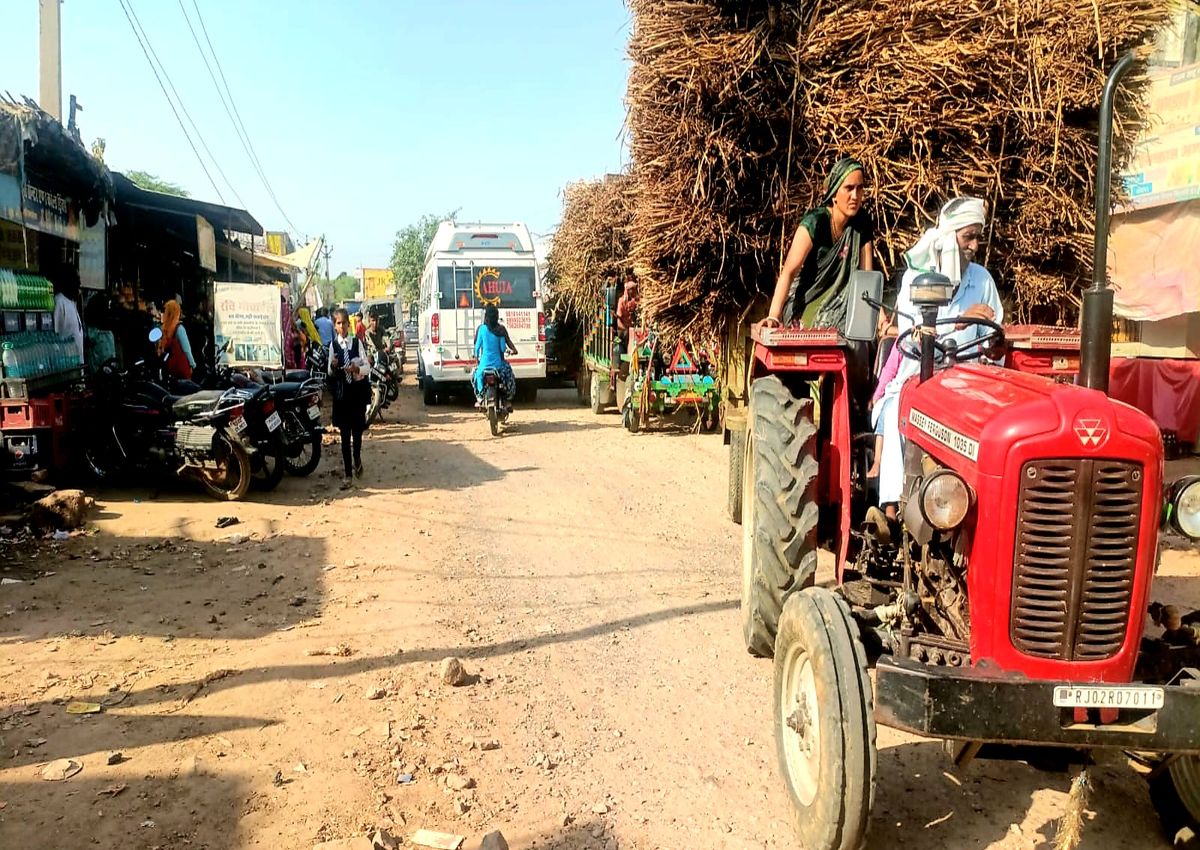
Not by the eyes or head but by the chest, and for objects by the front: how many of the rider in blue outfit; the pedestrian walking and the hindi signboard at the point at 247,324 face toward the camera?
2

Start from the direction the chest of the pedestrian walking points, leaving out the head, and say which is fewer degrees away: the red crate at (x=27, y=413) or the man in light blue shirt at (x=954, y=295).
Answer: the man in light blue shirt

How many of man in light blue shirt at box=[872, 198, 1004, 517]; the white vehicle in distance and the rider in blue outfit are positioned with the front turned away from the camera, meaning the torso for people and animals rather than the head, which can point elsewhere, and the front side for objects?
2

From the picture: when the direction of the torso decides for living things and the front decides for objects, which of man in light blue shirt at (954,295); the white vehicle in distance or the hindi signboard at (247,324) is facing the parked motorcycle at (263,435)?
the hindi signboard

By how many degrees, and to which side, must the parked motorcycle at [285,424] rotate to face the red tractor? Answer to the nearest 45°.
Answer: approximately 135° to its left

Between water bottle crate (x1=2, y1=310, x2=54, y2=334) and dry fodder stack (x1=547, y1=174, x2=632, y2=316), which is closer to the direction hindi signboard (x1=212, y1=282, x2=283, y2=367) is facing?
the water bottle crate

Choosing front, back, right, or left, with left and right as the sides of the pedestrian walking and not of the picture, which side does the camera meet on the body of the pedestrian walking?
front

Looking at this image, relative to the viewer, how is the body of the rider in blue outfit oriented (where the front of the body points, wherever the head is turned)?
away from the camera

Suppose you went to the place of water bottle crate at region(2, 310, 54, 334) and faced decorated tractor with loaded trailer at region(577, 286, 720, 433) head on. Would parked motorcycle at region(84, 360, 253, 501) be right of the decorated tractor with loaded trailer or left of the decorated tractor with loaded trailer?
right

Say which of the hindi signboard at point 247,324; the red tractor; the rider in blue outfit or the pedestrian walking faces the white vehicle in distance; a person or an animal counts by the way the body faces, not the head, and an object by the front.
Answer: the rider in blue outfit

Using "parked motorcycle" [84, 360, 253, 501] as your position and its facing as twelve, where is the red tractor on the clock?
The red tractor is roughly at 7 o'clock from the parked motorcycle.

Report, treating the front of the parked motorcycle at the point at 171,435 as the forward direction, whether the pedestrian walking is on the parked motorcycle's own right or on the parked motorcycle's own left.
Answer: on the parked motorcycle's own right

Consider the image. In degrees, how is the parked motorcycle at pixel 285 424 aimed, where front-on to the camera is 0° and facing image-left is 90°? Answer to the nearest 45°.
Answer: approximately 135°

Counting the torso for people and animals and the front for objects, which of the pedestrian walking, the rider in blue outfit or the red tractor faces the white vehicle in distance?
the rider in blue outfit

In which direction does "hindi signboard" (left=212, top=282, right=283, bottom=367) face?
toward the camera
